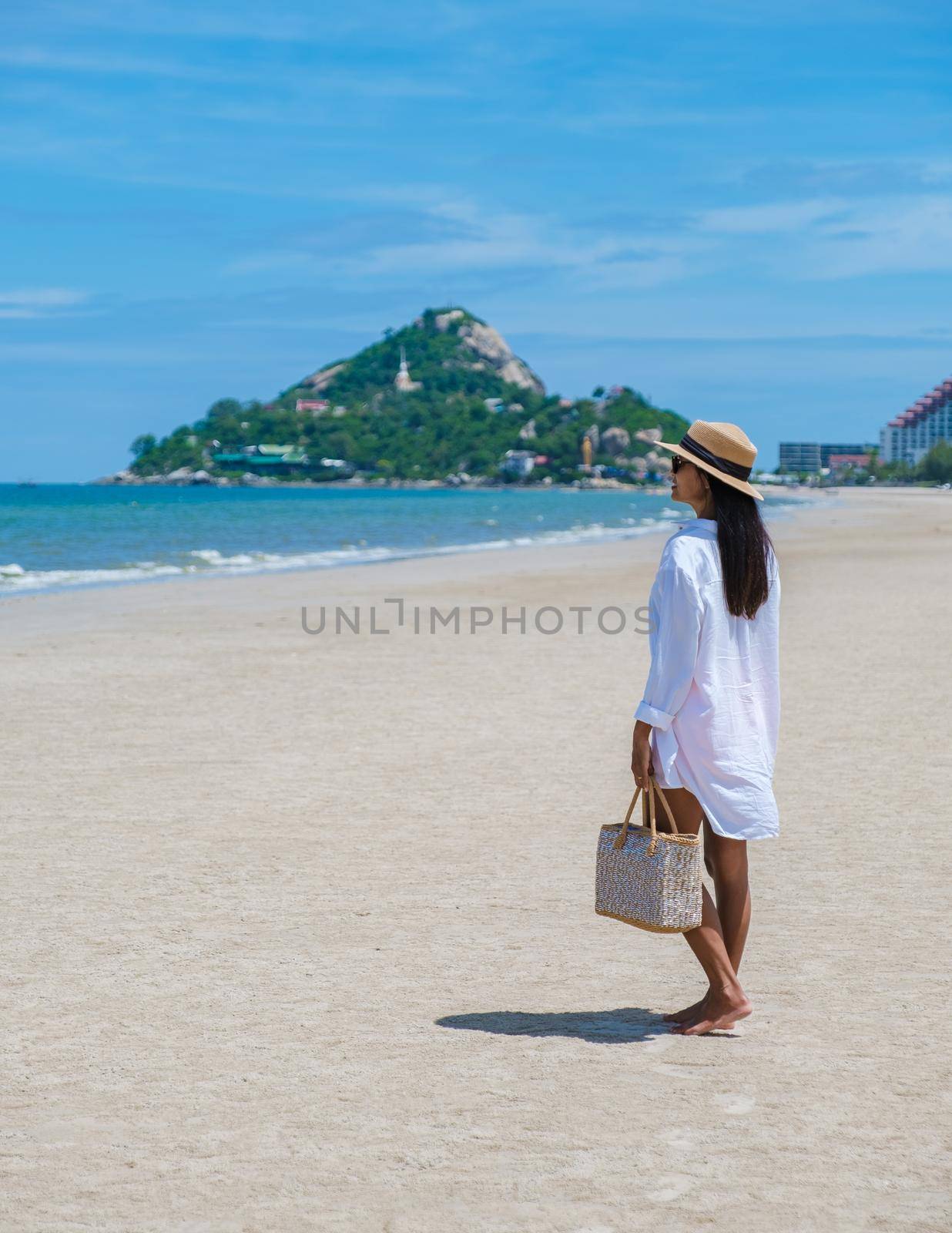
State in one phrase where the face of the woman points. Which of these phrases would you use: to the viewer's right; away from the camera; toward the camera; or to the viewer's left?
to the viewer's left

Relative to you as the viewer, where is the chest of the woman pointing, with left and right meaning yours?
facing away from the viewer and to the left of the viewer
